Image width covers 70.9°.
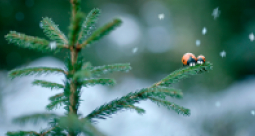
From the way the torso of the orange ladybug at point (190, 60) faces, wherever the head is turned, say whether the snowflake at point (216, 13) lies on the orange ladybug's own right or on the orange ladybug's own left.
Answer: on the orange ladybug's own left

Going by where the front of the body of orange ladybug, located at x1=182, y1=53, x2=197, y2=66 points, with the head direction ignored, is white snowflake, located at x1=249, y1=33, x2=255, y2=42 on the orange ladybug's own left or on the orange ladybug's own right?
on the orange ladybug's own left

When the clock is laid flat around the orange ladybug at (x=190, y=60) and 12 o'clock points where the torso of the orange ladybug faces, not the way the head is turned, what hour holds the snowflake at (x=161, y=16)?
The snowflake is roughly at 7 o'clock from the orange ladybug.

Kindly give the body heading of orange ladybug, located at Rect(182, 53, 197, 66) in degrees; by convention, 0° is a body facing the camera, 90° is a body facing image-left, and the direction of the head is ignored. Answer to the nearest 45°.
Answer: approximately 315°
